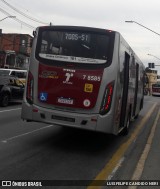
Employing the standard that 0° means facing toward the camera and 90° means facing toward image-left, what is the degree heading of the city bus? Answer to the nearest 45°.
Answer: approximately 180°
